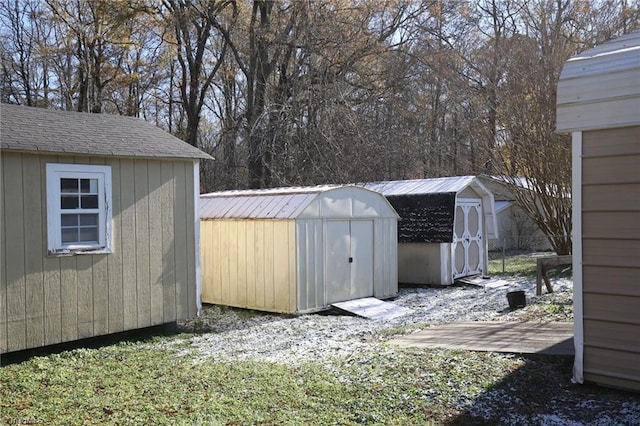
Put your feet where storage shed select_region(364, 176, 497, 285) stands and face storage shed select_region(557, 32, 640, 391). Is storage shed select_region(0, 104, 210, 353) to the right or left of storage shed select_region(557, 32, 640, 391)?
right

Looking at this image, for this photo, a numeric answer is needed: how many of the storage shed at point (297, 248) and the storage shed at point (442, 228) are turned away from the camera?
0

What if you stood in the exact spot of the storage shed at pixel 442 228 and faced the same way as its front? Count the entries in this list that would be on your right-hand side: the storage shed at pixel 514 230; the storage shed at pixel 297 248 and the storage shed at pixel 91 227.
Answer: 2

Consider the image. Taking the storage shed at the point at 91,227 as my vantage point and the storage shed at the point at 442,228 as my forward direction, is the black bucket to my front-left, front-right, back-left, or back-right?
front-right

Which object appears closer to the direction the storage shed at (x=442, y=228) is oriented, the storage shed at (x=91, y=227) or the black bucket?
the black bucket

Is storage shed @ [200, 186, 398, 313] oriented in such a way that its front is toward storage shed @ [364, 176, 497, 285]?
no

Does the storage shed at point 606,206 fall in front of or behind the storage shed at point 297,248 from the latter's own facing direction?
in front

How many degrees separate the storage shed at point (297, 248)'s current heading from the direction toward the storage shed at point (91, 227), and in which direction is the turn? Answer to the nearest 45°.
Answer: approximately 90° to its right

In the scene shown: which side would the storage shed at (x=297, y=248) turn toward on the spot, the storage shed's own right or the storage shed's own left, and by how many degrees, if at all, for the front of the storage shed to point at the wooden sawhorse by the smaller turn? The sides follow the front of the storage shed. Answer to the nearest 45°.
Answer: approximately 45° to the storage shed's own left

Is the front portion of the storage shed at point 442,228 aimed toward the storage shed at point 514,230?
no

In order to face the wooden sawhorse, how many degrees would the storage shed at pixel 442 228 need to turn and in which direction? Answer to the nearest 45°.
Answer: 0° — it already faces it

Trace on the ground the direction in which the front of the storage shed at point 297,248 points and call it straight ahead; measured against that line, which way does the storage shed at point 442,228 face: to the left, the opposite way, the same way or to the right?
the same way

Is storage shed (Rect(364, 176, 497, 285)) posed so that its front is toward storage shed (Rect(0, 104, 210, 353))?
no

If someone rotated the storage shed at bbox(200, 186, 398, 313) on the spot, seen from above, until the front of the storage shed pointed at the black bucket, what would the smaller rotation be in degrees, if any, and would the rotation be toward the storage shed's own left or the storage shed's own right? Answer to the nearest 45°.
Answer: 0° — it already faces it

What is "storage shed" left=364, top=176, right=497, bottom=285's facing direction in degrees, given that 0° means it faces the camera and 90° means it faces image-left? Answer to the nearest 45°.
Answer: approximately 315°

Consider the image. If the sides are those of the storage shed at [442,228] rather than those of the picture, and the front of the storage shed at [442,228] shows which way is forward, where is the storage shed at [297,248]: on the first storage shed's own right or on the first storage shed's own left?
on the first storage shed's own right

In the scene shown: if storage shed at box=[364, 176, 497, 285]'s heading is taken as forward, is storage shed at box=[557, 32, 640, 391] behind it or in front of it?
in front
